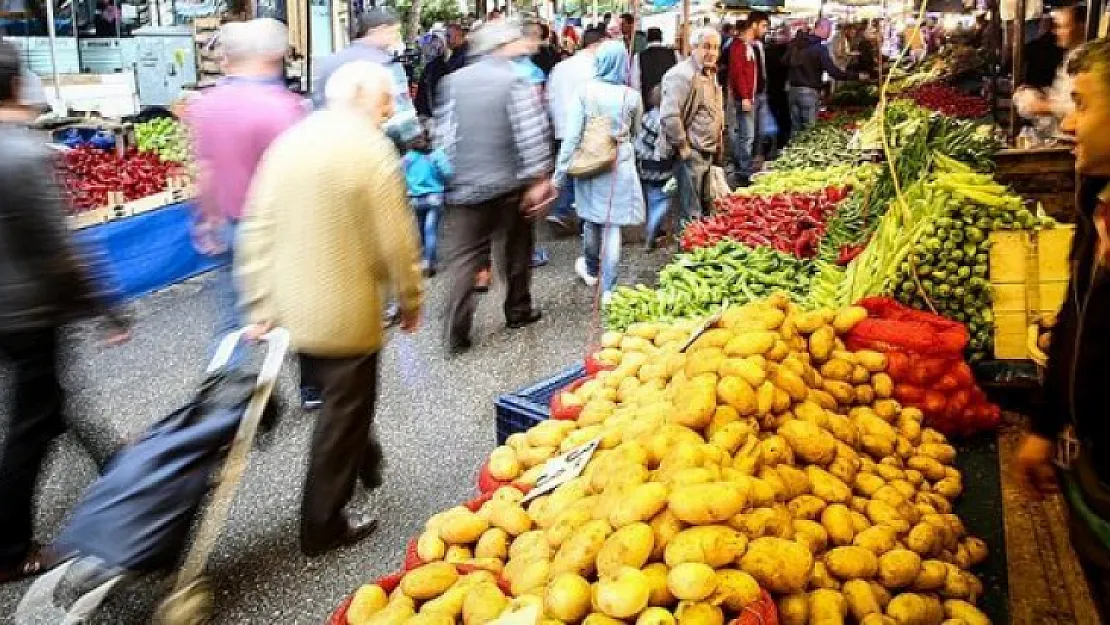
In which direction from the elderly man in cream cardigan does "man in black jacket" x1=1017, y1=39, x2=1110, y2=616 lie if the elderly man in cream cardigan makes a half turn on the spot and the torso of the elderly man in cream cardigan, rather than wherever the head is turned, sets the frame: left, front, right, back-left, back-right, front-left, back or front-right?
left

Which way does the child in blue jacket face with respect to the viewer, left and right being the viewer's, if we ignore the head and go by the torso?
facing away from the viewer

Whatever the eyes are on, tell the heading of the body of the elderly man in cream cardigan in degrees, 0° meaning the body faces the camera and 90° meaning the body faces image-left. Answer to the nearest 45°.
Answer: approximately 225°

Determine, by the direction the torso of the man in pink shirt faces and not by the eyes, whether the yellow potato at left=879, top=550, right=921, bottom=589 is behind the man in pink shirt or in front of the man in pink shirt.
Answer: behind

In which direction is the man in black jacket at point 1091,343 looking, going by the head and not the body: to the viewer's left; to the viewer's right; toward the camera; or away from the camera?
to the viewer's left

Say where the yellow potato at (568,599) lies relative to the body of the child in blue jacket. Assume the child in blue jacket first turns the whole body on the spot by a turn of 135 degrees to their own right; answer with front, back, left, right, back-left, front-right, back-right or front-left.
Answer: front-right

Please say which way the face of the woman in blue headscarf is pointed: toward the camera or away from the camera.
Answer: away from the camera

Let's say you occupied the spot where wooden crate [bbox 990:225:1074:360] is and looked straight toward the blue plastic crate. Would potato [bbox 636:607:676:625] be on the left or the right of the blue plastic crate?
left

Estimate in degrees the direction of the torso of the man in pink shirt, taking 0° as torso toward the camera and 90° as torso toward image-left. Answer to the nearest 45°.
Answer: approximately 180°

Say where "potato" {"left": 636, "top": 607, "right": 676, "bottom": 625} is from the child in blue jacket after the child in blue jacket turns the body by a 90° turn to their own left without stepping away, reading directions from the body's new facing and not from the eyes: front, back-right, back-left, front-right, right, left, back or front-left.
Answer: left

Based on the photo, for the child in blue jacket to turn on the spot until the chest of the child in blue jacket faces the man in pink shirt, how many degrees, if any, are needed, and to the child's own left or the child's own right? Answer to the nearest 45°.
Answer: approximately 180°

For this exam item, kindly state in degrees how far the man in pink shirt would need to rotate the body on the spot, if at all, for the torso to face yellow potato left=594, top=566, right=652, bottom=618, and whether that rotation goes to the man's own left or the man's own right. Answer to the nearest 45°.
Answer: approximately 180°

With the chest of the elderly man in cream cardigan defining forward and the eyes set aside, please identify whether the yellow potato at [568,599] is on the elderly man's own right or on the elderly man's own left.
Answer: on the elderly man's own right

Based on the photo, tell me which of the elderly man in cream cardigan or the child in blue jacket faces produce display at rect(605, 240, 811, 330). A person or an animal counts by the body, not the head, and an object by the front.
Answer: the elderly man in cream cardigan
